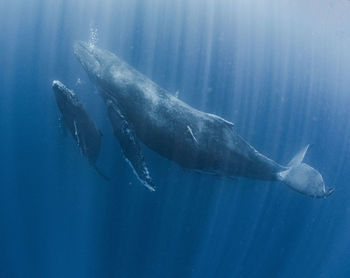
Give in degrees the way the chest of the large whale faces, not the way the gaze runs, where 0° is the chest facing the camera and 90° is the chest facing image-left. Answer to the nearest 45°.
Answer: approximately 90°

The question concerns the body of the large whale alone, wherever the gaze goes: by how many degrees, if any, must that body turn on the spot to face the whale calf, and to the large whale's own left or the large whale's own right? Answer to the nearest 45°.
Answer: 0° — it already faces it
